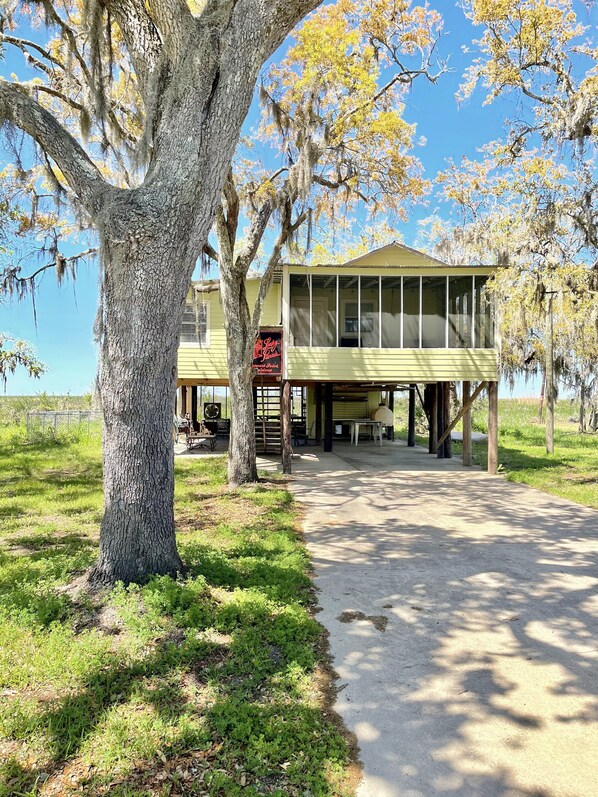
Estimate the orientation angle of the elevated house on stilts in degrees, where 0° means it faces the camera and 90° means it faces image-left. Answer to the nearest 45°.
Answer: approximately 0°

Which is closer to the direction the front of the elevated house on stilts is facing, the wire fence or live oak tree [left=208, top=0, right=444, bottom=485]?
the live oak tree
